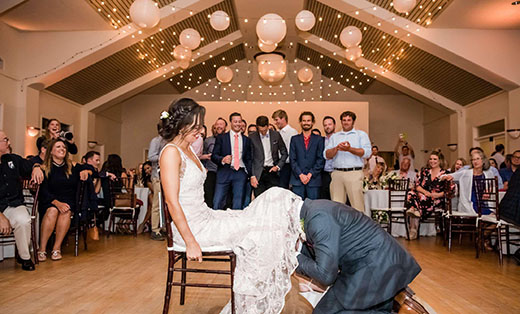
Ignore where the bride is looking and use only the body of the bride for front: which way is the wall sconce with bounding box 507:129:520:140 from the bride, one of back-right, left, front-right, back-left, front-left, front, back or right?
front-left

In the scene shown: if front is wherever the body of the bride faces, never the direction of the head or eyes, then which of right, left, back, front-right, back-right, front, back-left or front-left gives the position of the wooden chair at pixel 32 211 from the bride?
back-left

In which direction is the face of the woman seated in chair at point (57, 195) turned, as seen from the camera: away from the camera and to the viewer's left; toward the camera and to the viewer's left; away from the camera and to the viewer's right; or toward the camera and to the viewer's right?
toward the camera and to the viewer's right

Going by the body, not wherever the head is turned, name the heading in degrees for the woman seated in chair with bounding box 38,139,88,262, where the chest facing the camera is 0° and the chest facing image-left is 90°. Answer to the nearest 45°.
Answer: approximately 0°

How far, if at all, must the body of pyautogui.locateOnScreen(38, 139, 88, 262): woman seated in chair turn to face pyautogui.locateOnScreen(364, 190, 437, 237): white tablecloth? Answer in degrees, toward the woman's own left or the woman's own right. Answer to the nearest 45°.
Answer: approximately 90° to the woman's own left

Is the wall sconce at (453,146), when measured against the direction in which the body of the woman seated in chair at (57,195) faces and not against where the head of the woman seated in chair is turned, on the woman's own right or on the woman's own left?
on the woman's own left

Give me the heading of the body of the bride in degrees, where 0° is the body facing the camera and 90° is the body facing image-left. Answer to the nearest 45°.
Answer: approximately 270°

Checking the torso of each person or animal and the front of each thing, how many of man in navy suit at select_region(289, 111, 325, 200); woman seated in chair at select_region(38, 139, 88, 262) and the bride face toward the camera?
2

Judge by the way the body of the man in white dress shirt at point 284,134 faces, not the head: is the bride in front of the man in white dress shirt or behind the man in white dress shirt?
in front
